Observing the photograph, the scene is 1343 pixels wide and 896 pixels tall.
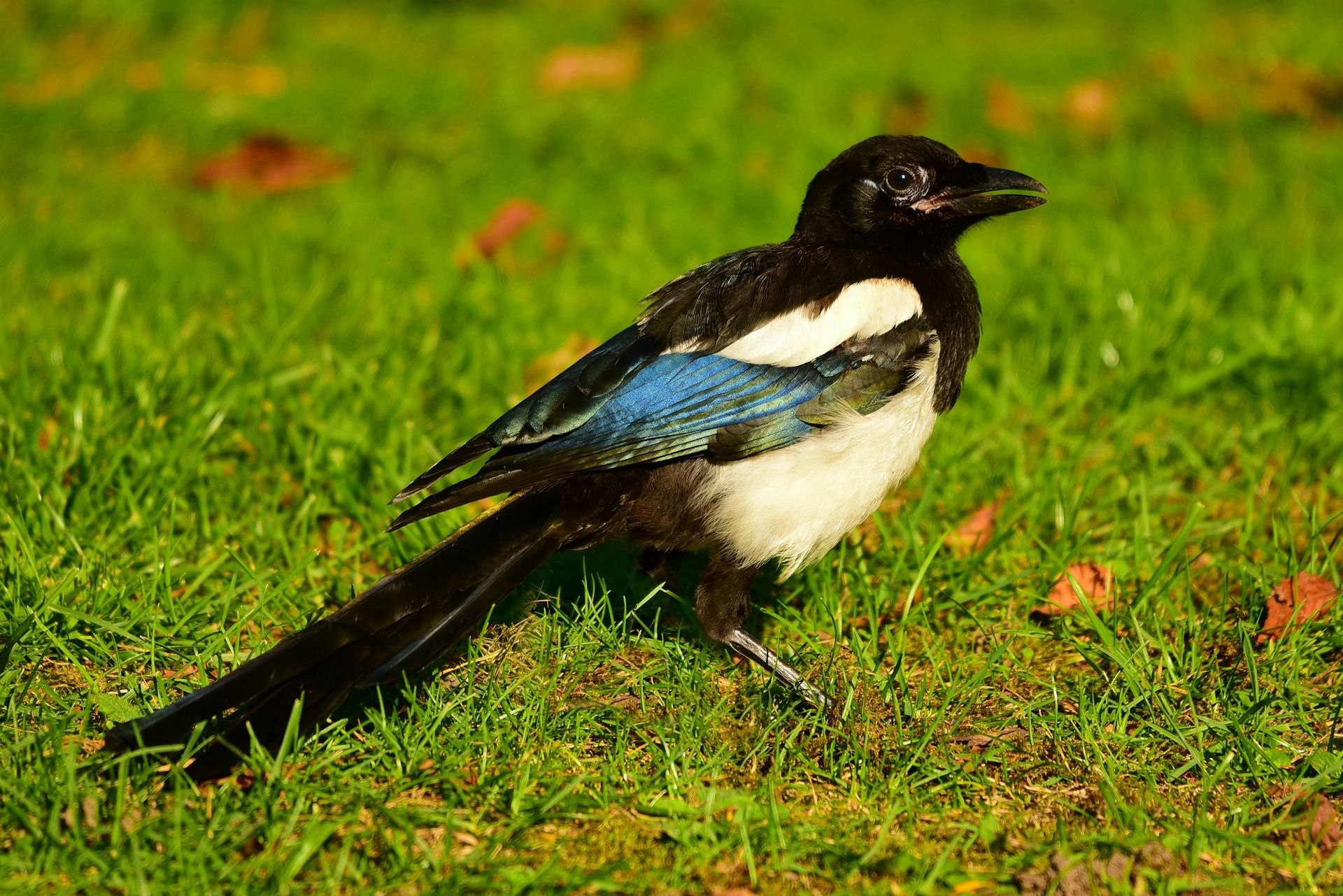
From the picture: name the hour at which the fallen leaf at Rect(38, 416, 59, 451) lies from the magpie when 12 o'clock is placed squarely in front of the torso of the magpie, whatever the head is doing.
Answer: The fallen leaf is roughly at 7 o'clock from the magpie.

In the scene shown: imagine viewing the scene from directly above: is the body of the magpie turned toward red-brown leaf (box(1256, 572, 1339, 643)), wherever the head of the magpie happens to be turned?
yes

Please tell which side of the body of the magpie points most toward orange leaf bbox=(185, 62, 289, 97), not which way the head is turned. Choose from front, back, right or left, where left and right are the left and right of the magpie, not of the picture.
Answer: left

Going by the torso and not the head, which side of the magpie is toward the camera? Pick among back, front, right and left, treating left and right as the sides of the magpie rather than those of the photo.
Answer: right

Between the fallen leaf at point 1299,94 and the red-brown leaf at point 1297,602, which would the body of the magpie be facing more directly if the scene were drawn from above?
the red-brown leaf

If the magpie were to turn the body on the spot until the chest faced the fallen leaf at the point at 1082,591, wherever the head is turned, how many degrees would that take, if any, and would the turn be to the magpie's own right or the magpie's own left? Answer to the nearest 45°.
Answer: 0° — it already faces it

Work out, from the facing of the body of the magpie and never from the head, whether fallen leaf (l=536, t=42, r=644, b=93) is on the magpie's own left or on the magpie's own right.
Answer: on the magpie's own left

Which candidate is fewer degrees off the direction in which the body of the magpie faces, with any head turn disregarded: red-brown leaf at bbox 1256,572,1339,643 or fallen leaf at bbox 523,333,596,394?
the red-brown leaf

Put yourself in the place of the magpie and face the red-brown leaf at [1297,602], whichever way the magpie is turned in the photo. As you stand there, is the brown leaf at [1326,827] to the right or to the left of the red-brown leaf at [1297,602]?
right

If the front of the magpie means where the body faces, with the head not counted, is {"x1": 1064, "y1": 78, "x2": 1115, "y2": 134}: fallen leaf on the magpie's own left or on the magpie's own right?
on the magpie's own left
